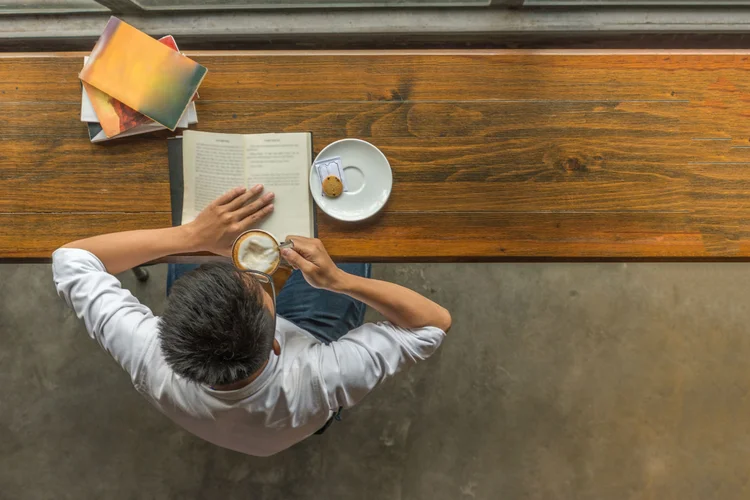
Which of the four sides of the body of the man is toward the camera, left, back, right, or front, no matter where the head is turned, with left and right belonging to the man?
back

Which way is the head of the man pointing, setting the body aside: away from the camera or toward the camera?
away from the camera
